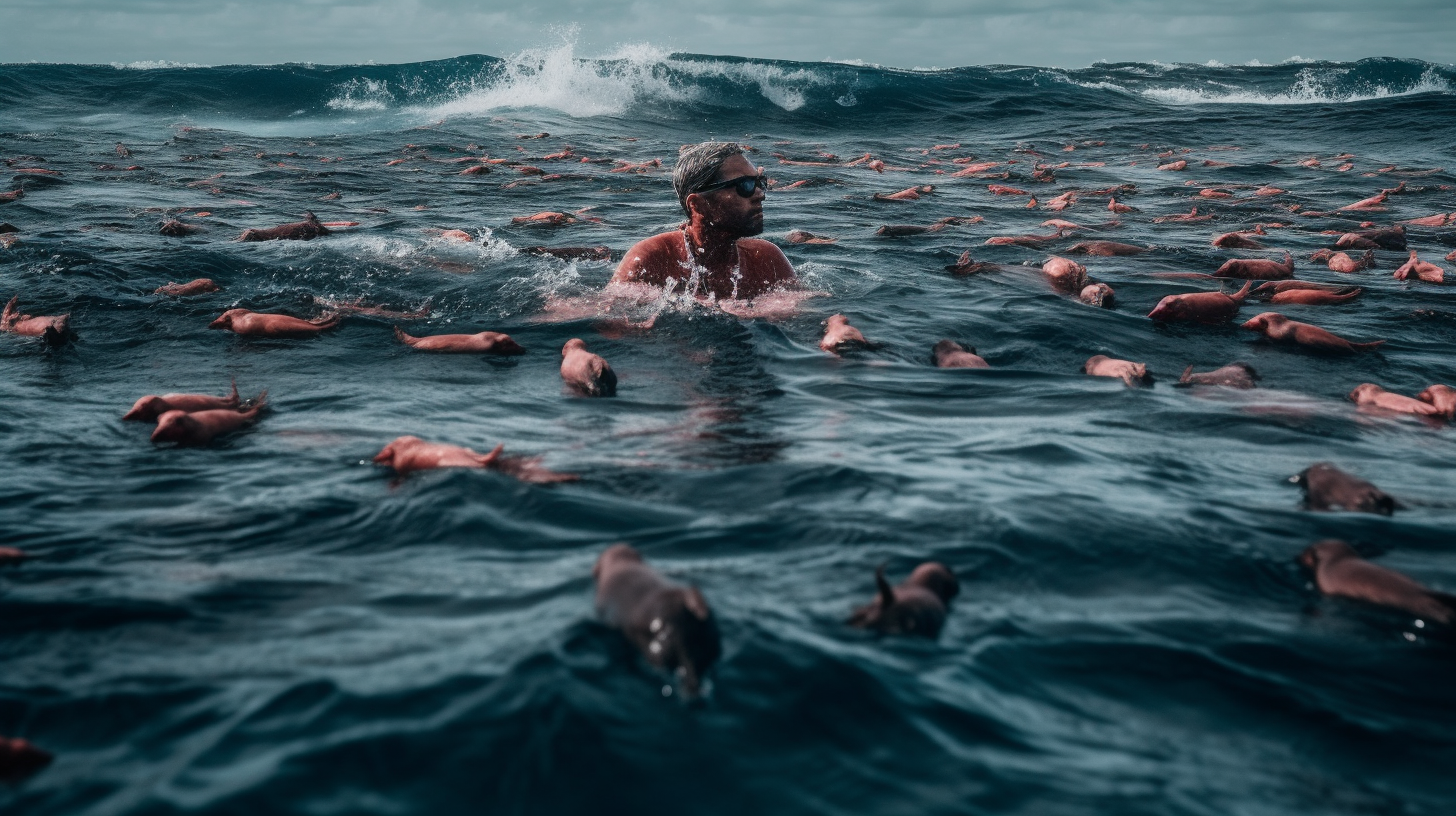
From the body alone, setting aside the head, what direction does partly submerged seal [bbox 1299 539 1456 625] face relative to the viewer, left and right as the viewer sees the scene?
facing to the left of the viewer

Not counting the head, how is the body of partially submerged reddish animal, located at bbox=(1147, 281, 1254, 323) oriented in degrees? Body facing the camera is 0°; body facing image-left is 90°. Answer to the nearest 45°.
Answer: approximately 90°

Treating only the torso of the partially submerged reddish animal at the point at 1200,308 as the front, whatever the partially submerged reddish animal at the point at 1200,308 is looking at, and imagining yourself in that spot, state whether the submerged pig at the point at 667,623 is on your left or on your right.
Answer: on your left
